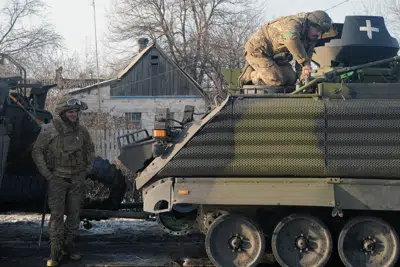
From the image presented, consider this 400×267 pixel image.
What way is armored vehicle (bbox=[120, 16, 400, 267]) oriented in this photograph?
to the viewer's left

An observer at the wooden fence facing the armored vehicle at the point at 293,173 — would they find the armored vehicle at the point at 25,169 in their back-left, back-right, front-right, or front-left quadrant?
front-right

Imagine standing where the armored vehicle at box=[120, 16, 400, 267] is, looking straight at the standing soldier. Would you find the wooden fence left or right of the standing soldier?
right

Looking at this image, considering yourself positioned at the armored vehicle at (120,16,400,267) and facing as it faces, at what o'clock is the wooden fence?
The wooden fence is roughly at 2 o'clock from the armored vehicle.

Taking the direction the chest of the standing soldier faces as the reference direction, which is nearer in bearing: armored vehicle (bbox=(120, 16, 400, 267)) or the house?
the armored vehicle

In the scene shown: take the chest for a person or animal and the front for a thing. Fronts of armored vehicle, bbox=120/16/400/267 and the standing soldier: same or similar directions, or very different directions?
very different directions

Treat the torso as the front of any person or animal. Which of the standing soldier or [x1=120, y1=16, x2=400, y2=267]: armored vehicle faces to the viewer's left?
the armored vehicle

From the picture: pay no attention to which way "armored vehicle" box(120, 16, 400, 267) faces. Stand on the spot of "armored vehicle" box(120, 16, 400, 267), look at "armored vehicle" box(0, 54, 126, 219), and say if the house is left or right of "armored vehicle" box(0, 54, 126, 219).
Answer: right

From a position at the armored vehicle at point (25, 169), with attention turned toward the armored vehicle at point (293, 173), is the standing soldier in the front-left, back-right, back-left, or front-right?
front-right

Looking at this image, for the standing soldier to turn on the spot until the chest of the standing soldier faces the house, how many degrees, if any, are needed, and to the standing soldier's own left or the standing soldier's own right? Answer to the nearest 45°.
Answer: approximately 135° to the standing soldier's own left

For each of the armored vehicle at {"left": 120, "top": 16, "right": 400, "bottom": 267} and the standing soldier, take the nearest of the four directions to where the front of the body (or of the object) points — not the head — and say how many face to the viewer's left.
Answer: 1

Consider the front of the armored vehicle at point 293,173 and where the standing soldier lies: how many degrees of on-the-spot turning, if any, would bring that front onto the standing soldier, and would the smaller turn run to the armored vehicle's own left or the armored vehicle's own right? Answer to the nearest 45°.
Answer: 0° — it already faces them

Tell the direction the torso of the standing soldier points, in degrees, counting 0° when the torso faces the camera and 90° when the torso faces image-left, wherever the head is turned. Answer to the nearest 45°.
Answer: approximately 315°

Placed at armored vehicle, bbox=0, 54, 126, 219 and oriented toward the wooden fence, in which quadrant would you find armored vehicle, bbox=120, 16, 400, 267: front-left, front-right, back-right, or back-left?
back-right

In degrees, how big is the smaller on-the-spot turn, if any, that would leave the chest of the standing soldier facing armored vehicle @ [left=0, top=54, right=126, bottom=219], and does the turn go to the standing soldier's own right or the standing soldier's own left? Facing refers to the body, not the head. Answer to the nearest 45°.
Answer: approximately 180°

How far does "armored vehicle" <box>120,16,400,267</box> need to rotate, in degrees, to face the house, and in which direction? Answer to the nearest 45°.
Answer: approximately 90° to its right
